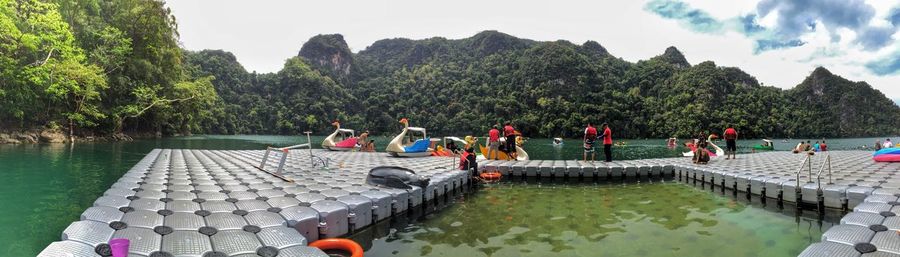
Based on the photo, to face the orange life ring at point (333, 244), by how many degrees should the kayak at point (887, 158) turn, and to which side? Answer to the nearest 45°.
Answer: approximately 90° to its left

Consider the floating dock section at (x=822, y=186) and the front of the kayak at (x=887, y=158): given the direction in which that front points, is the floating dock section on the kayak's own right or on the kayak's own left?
on the kayak's own left

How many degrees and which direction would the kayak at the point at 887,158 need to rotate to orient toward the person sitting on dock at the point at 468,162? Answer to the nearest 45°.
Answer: approximately 45° to its left

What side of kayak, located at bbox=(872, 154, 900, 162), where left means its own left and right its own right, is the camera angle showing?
left

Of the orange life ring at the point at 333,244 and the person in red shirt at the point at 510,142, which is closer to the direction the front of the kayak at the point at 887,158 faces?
the person in red shirt
